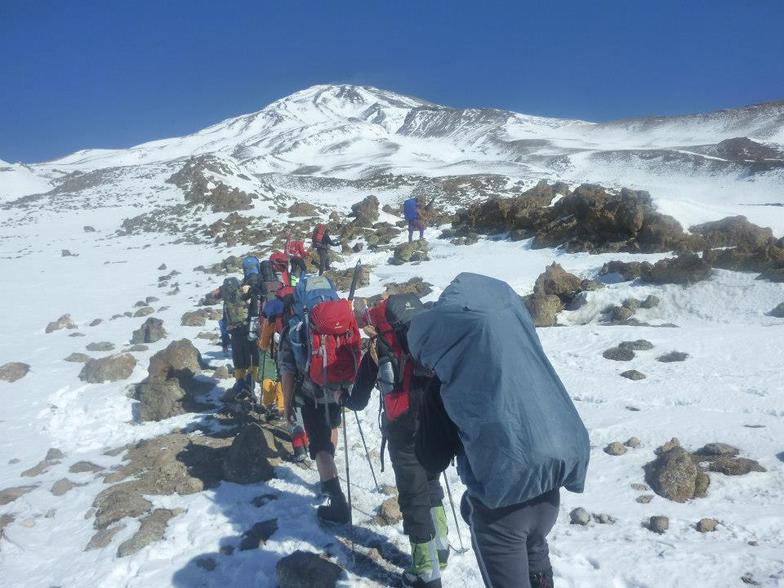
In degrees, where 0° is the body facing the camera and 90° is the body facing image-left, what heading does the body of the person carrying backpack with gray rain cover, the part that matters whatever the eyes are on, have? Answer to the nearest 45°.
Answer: approximately 135°

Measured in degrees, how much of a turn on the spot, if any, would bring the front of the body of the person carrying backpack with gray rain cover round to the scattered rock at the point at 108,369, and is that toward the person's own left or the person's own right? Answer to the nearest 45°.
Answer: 0° — they already face it

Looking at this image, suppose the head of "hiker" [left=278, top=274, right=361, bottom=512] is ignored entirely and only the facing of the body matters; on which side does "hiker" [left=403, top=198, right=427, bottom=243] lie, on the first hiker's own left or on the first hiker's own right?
on the first hiker's own right

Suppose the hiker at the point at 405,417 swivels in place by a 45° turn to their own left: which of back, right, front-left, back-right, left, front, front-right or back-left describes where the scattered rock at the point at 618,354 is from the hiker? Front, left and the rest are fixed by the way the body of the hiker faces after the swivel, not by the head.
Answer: back-right

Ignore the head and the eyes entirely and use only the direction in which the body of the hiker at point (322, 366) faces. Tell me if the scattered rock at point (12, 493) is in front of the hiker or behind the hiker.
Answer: in front

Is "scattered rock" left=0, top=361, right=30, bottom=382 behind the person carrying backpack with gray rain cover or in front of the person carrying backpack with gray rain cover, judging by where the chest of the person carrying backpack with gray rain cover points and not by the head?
in front

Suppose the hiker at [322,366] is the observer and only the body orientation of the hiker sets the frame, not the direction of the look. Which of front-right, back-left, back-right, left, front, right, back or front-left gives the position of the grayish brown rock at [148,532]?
front-left

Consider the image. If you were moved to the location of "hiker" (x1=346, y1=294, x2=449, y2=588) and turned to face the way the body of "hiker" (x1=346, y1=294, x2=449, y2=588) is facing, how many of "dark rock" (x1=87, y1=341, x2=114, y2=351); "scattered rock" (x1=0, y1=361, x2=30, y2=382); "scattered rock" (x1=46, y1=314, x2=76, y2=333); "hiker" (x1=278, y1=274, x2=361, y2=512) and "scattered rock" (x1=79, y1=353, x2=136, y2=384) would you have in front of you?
5

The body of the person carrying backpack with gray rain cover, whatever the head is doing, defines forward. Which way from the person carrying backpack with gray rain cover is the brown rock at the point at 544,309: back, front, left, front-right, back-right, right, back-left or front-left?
front-right

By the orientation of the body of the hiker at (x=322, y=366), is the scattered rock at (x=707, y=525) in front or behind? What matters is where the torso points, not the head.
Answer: behind

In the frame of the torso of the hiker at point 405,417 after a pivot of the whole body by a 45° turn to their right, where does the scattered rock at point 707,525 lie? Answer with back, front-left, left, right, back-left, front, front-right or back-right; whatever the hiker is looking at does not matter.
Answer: right

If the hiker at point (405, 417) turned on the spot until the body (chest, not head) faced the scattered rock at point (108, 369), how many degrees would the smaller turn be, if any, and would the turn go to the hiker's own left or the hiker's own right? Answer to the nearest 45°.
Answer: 0° — they already face it

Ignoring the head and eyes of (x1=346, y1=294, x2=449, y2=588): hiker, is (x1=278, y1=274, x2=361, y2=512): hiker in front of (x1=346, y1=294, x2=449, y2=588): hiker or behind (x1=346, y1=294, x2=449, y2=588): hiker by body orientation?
in front

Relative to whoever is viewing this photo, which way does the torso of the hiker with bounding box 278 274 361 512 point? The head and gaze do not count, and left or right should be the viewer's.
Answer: facing away from the viewer and to the left of the viewer

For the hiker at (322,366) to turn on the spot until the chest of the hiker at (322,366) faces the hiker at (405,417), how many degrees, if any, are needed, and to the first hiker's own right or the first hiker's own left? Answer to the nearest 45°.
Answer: approximately 180°

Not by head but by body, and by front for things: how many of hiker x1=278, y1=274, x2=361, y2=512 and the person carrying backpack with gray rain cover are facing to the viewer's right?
0
